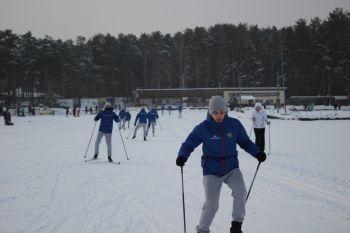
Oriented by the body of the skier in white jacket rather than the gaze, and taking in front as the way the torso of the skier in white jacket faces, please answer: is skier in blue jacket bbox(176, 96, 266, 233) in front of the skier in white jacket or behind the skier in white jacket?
in front

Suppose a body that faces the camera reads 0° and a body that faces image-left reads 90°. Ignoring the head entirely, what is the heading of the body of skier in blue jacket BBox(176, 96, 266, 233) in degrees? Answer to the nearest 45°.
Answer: approximately 0°

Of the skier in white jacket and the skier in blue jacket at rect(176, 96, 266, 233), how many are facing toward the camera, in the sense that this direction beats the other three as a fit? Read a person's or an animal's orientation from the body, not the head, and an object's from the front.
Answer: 2

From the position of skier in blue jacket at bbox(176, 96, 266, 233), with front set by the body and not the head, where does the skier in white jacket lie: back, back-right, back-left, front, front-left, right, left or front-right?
back
